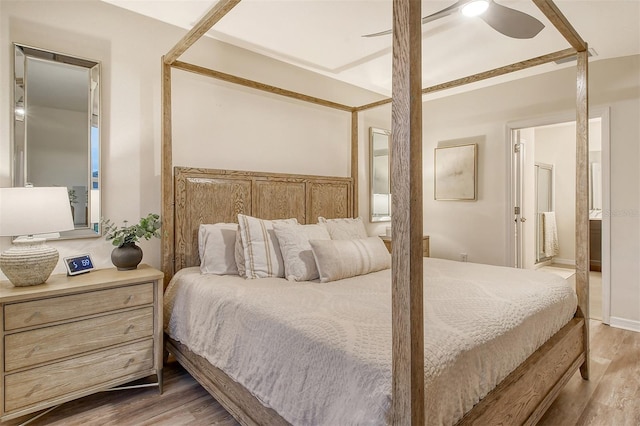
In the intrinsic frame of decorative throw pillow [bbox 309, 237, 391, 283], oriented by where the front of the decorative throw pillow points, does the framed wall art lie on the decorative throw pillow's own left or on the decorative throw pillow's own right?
on the decorative throw pillow's own left

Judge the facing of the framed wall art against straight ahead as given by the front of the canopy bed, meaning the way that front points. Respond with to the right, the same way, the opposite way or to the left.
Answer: to the right

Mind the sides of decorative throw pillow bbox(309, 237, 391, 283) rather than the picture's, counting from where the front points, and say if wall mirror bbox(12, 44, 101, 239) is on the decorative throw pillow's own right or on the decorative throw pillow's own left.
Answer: on the decorative throw pillow's own right

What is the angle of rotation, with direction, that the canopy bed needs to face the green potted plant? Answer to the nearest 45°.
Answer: approximately 135° to its right

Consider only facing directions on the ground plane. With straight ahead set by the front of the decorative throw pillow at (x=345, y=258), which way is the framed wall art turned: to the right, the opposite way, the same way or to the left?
to the right

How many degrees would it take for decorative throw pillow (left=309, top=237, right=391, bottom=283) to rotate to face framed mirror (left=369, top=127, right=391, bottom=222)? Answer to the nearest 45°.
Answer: approximately 135° to its left

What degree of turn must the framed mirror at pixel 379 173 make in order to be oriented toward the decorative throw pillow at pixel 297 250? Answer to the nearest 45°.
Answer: approximately 45° to its right

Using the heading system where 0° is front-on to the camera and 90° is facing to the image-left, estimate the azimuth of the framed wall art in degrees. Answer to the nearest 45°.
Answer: approximately 45°

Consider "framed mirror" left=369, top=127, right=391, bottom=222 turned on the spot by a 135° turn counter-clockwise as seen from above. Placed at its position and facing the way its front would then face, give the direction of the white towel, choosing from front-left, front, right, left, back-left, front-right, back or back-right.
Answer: front-right
